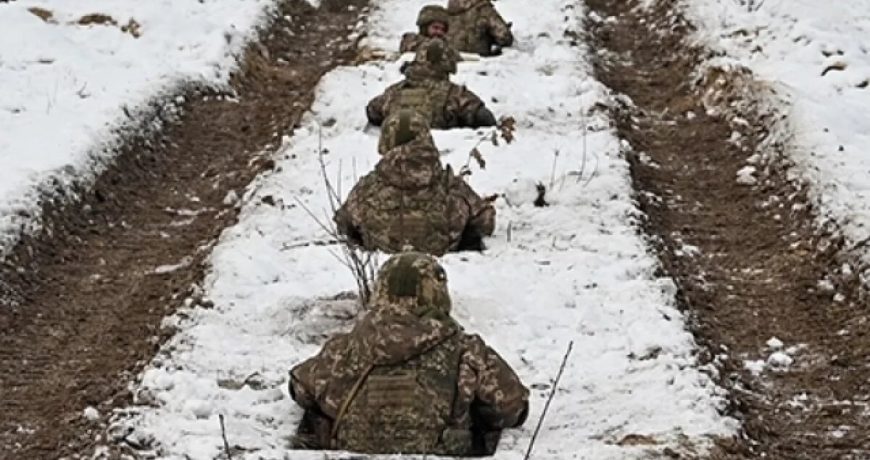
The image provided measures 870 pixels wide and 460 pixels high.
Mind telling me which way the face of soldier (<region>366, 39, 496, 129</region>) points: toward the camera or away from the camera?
away from the camera

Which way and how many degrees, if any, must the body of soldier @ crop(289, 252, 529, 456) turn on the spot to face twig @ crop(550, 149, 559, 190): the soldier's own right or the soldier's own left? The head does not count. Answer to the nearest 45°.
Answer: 0° — they already face it

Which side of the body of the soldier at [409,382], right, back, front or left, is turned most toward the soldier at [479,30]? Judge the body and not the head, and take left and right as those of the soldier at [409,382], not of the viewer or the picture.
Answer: front

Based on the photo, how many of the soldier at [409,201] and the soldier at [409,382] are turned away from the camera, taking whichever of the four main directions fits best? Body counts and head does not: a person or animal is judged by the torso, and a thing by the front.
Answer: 2

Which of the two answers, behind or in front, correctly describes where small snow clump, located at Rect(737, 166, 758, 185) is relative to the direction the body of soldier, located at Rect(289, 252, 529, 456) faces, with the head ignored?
in front

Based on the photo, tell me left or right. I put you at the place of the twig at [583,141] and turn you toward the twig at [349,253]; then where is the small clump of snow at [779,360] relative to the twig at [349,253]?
left

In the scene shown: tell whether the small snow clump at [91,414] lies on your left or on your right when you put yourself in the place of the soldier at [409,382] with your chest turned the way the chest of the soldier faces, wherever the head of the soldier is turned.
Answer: on your left

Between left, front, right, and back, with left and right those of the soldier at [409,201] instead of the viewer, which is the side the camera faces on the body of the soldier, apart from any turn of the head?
back

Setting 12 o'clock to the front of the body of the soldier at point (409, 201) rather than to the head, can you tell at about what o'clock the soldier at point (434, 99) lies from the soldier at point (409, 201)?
the soldier at point (434, 99) is roughly at 12 o'clock from the soldier at point (409, 201).

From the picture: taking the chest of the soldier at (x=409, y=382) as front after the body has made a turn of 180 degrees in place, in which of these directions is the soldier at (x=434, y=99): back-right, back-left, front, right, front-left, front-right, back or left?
back

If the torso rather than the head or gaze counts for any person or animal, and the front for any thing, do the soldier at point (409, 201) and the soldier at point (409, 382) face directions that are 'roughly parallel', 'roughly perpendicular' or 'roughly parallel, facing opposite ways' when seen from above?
roughly parallel

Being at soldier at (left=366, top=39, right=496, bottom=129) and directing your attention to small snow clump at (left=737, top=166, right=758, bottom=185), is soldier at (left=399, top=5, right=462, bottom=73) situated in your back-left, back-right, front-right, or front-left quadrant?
back-left

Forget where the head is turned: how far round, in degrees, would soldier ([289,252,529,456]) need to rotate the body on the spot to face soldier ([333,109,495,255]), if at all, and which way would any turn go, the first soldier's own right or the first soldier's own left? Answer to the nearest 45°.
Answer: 0° — they already face them

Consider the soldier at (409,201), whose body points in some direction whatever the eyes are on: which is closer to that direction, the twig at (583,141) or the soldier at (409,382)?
the twig

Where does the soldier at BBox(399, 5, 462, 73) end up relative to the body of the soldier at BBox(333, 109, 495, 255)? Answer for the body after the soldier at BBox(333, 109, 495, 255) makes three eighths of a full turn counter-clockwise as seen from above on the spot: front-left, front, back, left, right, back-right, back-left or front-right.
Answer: back-right

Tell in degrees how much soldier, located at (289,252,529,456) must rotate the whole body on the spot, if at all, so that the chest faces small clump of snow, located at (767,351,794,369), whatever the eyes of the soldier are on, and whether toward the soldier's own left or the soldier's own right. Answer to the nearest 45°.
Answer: approximately 45° to the soldier's own right

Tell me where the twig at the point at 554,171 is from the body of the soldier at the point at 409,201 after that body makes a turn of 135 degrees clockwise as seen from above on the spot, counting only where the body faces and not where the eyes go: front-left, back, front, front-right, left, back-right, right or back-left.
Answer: left

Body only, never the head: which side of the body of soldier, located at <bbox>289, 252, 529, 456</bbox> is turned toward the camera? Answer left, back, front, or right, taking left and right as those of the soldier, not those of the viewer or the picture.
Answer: back

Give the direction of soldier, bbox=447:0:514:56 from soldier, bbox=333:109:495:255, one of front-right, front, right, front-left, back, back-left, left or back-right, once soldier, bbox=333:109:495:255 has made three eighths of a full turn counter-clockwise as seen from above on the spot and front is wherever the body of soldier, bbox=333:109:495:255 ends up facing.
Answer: back-right

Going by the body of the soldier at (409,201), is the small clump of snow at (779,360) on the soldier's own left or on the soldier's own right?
on the soldier's own right
